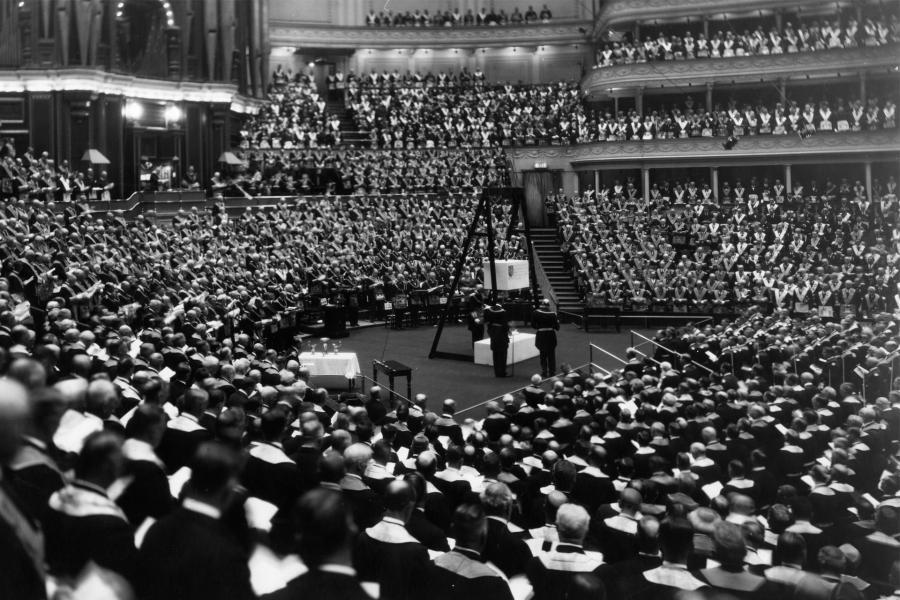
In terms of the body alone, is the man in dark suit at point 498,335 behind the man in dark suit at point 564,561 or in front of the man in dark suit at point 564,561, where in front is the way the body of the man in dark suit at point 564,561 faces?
in front

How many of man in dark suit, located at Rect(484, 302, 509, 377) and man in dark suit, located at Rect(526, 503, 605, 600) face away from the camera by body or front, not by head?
2

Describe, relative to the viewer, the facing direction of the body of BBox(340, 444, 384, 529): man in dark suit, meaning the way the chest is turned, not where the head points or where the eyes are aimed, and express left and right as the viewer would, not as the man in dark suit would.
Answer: facing away from the viewer and to the right of the viewer

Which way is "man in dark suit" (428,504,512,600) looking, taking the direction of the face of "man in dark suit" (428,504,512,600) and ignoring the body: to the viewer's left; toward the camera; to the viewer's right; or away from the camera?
away from the camera

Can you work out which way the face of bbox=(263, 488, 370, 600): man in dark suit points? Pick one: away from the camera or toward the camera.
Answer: away from the camera

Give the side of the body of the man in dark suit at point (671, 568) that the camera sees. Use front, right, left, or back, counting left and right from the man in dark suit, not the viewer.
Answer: back

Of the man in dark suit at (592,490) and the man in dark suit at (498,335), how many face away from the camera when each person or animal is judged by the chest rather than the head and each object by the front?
2

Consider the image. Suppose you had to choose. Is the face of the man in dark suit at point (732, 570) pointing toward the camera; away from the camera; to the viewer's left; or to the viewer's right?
away from the camera

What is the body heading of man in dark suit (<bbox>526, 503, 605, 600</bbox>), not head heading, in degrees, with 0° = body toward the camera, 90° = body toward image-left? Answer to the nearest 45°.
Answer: approximately 180°

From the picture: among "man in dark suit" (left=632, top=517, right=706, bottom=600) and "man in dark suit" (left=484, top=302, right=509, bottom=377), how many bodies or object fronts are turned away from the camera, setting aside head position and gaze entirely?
2

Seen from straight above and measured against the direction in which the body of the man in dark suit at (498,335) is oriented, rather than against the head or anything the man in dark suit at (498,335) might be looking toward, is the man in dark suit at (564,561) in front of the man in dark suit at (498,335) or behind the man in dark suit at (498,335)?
behind

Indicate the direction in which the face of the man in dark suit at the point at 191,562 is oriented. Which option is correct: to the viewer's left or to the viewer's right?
to the viewer's right

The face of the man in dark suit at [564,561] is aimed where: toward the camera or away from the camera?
away from the camera

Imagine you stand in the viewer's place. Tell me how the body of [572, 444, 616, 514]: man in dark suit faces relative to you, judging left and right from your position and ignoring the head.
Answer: facing away from the viewer

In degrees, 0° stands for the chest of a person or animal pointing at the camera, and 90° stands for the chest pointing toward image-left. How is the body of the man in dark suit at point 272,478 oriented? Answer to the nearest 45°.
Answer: approximately 225°
